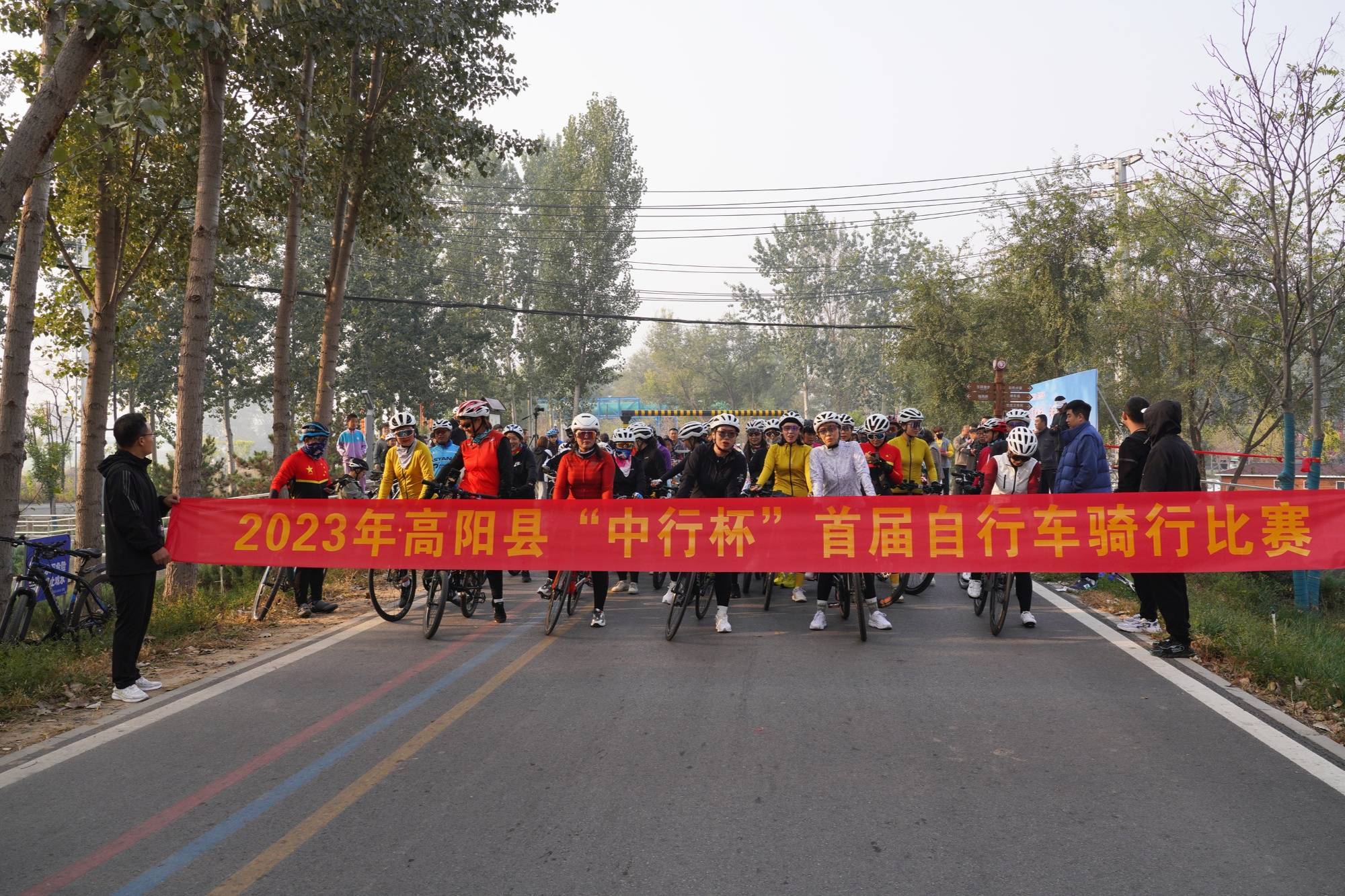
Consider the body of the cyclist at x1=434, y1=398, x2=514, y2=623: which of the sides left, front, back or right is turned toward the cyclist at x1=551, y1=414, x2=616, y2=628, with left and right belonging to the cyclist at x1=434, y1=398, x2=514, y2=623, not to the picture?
left

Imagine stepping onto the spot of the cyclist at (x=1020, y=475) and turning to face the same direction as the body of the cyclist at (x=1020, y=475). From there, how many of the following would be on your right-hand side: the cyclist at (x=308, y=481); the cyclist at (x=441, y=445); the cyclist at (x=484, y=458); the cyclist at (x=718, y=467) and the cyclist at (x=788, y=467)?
5

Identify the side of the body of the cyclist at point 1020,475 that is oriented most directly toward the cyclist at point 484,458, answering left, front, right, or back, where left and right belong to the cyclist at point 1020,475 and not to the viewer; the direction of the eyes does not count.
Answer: right

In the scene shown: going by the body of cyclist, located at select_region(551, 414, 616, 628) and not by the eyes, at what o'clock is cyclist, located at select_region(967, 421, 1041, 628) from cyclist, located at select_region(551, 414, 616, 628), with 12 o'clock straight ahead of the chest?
cyclist, located at select_region(967, 421, 1041, 628) is roughly at 9 o'clock from cyclist, located at select_region(551, 414, 616, 628).

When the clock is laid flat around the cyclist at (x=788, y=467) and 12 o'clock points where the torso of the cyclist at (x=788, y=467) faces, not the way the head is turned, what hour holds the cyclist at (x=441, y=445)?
the cyclist at (x=441, y=445) is roughly at 4 o'clock from the cyclist at (x=788, y=467).

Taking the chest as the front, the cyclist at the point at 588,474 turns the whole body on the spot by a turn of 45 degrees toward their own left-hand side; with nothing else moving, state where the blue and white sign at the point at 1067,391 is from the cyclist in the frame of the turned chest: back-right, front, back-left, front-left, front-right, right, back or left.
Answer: left

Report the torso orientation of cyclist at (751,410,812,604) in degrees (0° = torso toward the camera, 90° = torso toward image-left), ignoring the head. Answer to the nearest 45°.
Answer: approximately 0°

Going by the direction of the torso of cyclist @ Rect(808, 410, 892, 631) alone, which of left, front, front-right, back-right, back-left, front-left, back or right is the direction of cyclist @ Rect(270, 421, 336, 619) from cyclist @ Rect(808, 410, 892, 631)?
right
